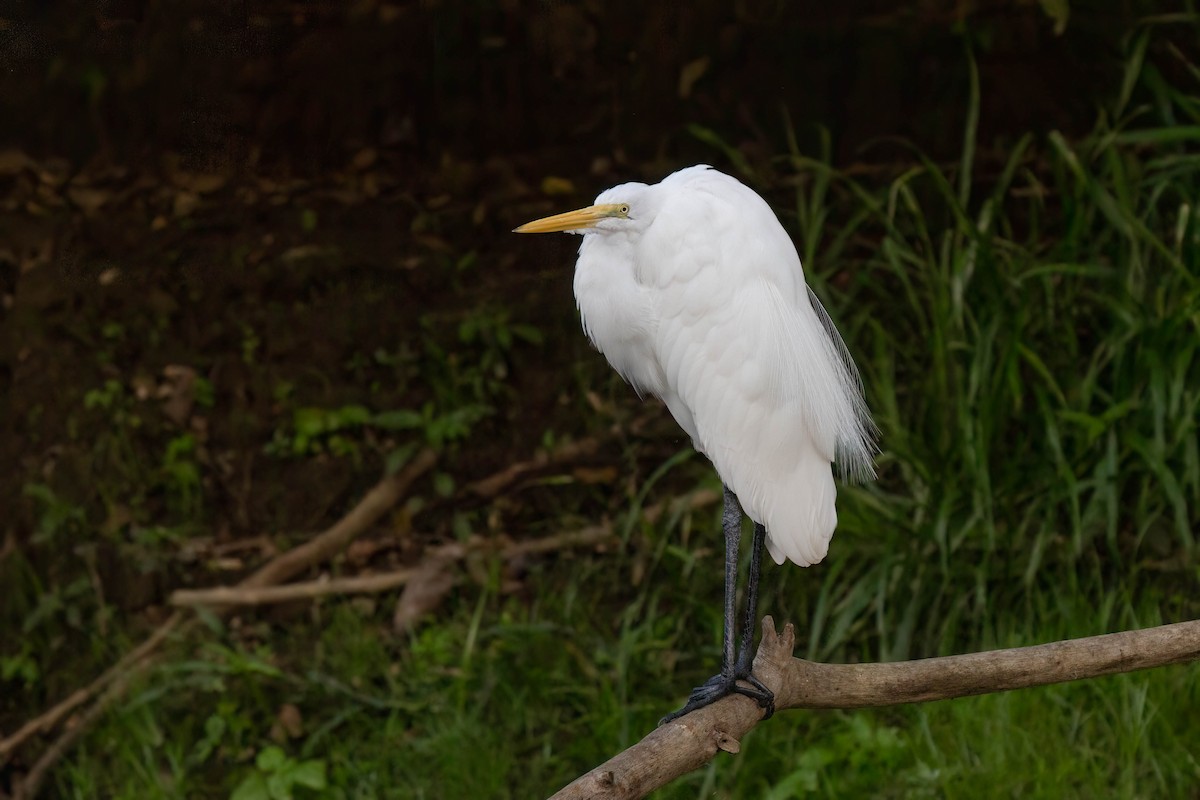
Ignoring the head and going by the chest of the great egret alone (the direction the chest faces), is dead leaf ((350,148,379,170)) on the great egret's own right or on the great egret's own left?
on the great egret's own right

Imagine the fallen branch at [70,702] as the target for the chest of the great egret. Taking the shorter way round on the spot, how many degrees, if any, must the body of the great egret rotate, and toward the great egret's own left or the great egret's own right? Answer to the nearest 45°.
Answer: approximately 45° to the great egret's own right

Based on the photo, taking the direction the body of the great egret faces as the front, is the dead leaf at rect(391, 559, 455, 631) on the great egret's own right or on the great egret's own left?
on the great egret's own right

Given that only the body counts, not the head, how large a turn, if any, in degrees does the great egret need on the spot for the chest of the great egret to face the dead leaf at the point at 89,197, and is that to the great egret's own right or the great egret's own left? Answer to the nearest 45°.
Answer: approximately 45° to the great egret's own right

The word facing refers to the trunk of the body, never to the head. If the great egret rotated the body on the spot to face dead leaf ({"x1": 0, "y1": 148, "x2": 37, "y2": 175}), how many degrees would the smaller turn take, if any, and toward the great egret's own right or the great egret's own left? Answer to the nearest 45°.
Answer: approximately 45° to the great egret's own right

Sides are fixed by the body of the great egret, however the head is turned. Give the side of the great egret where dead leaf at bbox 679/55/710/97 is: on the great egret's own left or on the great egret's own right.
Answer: on the great egret's own right

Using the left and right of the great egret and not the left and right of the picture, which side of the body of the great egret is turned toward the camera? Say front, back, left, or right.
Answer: left
